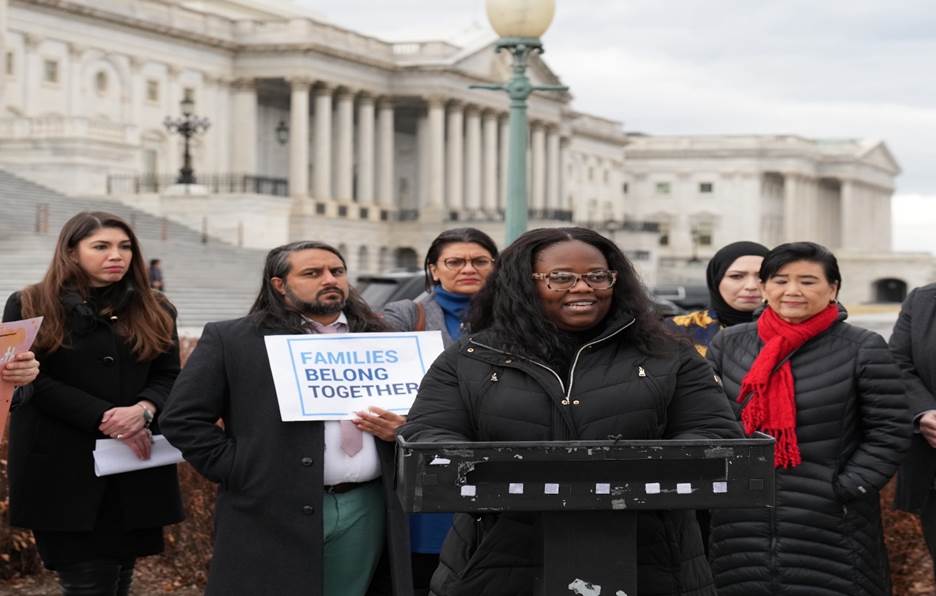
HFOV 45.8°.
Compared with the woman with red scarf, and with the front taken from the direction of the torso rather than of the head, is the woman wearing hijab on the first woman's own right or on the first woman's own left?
on the first woman's own right

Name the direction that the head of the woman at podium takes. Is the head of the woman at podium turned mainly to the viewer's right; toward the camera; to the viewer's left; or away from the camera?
toward the camera

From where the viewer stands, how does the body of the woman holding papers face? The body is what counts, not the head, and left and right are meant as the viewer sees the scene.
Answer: facing the viewer and to the right of the viewer

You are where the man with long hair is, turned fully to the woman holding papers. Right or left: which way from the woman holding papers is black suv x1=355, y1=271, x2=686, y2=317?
right

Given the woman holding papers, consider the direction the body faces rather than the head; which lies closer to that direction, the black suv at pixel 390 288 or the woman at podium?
the woman at podium

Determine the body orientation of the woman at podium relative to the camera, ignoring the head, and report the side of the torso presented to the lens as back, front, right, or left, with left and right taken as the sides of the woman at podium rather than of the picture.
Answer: front

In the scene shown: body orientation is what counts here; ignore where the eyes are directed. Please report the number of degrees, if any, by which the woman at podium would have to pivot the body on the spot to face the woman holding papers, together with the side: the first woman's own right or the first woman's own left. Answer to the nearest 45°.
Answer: approximately 135° to the first woman's own right

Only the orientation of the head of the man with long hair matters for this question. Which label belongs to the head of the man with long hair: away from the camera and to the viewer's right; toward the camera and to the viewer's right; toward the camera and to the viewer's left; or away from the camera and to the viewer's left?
toward the camera and to the viewer's right
